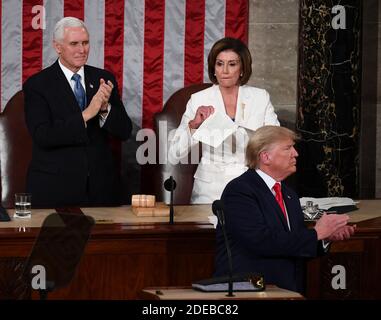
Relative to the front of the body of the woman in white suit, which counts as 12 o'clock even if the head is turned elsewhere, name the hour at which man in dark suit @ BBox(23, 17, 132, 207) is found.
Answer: The man in dark suit is roughly at 3 o'clock from the woman in white suit.

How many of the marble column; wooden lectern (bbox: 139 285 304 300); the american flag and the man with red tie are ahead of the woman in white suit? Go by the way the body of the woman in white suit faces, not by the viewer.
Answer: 2

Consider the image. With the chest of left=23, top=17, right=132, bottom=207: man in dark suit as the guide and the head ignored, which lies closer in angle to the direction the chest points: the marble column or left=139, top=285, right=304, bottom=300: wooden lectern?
the wooden lectern

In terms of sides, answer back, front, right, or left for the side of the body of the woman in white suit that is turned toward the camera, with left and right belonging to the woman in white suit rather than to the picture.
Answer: front

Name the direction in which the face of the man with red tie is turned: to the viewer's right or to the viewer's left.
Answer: to the viewer's right

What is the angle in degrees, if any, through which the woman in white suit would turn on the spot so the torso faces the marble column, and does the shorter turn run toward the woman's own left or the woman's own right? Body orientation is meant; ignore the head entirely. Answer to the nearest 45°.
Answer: approximately 135° to the woman's own left

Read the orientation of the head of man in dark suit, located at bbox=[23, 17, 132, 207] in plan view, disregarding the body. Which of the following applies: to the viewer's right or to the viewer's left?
to the viewer's right

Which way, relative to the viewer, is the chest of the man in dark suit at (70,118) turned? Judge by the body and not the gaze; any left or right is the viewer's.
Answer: facing the viewer and to the right of the viewer

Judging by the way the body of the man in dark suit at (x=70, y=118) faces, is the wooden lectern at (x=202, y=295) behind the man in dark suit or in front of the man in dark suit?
in front

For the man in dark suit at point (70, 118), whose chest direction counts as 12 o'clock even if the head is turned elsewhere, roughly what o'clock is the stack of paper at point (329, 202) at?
The stack of paper is roughly at 11 o'clock from the man in dark suit.

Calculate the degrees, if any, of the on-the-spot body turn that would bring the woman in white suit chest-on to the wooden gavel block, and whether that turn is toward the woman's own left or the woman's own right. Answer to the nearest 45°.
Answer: approximately 45° to the woman's own right
